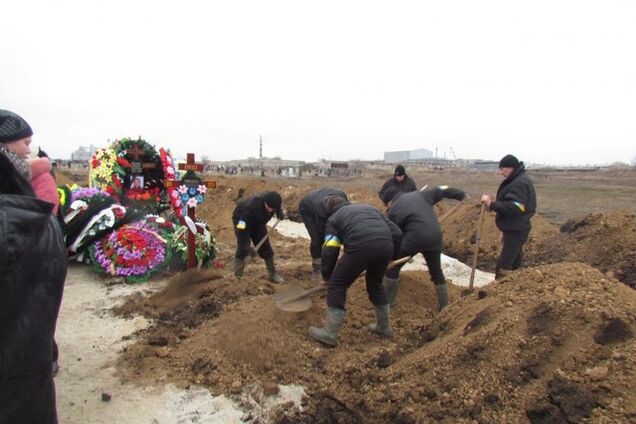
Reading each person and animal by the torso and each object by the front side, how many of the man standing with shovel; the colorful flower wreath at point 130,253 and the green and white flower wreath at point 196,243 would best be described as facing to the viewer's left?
1

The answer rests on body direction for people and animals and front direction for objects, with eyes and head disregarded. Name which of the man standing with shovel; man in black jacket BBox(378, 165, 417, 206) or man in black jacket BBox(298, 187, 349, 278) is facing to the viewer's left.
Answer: the man standing with shovel

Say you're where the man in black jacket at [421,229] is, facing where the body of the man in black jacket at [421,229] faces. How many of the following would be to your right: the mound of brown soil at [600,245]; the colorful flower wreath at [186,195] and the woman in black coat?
1

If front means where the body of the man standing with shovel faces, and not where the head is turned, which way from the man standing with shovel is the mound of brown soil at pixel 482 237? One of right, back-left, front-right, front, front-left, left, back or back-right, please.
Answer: right

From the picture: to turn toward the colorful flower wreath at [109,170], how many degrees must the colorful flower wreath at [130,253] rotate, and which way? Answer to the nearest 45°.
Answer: approximately 180°

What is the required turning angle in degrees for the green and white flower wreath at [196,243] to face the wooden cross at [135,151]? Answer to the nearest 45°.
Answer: approximately 135° to its right

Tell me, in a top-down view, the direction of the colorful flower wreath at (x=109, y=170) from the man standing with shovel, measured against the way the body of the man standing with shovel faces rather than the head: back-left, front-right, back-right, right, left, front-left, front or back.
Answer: front

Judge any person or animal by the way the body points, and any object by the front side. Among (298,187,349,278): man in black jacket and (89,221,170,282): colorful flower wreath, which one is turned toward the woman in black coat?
the colorful flower wreath

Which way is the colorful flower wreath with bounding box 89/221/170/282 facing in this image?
toward the camera

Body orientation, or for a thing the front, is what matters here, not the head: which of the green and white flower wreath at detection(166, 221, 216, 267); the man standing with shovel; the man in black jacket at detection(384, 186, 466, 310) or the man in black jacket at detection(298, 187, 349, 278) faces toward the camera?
the green and white flower wreath

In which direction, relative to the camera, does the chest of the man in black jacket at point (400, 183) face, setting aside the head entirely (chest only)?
toward the camera

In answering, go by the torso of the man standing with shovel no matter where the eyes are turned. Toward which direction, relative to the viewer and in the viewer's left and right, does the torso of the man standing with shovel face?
facing to the left of the viewer
